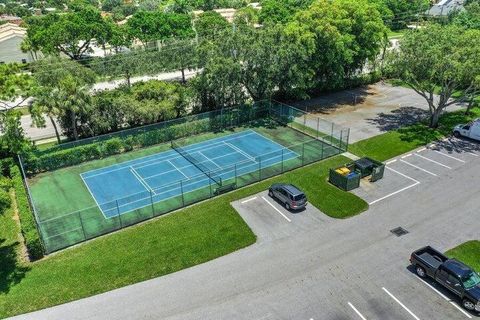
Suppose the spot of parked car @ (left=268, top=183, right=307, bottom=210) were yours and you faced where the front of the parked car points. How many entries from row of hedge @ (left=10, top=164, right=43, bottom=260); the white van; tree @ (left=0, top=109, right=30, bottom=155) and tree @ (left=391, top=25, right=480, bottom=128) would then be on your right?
2

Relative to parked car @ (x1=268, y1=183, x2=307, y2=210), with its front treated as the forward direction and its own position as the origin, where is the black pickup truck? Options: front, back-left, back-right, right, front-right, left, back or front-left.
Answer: back

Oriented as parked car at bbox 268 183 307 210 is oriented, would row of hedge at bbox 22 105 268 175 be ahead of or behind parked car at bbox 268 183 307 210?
ahead

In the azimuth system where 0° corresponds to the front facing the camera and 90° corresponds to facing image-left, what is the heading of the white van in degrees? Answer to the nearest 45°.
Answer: approximately 135°

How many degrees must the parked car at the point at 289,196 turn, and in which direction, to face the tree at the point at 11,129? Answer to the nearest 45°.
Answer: approximately 45° to its left

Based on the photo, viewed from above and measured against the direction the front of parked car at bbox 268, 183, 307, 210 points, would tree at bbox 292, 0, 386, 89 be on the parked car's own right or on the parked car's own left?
on the parked car's own right

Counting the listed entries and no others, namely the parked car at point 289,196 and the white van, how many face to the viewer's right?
0

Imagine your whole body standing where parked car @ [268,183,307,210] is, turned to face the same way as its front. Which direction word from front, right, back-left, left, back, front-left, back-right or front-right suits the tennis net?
front

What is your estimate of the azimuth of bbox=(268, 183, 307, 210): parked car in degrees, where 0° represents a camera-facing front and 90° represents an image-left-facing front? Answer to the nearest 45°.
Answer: approximately 135°

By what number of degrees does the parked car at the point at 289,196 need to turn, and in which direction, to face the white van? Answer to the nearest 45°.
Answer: approximately 90° to its right

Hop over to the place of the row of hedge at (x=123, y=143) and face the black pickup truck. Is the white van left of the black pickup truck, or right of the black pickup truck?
left

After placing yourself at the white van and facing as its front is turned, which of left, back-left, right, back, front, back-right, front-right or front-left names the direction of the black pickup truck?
back-left

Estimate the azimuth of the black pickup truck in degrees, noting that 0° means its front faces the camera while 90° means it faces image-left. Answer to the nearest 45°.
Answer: approximately 315°
